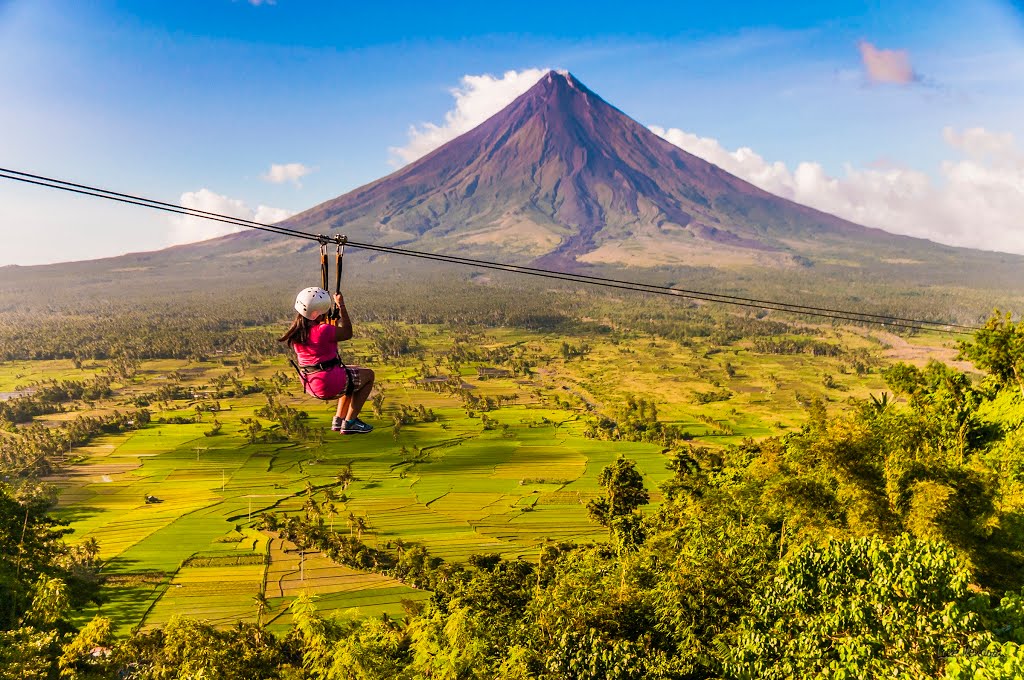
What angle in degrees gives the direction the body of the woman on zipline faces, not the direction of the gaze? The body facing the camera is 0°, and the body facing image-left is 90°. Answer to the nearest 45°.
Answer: approximately 225°
